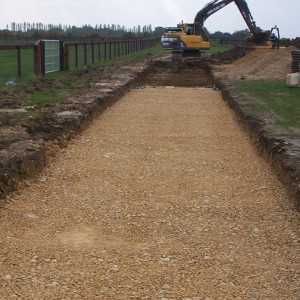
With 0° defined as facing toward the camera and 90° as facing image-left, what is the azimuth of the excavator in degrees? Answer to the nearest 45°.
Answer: approximately 270°
